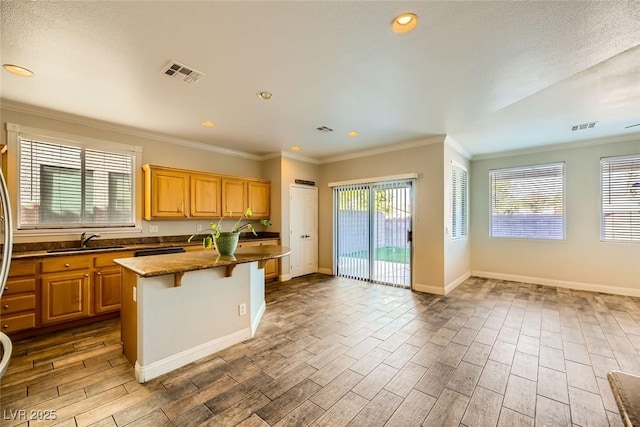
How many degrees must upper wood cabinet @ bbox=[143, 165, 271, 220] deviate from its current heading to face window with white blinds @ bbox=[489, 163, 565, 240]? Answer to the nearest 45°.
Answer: approximately 45° to its left

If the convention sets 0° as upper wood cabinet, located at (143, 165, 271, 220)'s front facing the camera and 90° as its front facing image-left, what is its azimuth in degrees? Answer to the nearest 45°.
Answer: approximately 315°

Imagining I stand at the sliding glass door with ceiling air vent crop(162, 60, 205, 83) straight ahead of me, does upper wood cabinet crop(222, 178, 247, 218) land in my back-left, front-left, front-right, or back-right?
front-right

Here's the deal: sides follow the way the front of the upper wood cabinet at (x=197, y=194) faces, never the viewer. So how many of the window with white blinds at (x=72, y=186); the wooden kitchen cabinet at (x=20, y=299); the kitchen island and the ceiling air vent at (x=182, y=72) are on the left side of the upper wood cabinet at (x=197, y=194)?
0

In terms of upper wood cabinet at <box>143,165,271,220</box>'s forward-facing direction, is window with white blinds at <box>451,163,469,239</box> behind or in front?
in front

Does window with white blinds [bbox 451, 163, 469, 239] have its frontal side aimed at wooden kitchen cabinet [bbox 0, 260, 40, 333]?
no

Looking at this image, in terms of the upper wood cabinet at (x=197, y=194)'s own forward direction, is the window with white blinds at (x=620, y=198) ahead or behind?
ahead

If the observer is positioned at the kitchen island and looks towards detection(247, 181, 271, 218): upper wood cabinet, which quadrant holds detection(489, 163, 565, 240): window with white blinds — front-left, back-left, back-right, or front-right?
front-right
